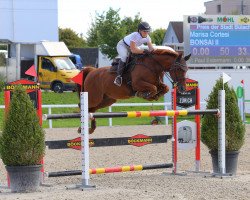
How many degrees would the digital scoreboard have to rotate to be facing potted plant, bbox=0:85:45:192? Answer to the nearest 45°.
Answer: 0° — it already faces it

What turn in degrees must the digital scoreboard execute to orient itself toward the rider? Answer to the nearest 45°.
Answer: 0° — it already faces them

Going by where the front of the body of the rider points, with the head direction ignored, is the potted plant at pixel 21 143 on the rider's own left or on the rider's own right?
on the rider's own right

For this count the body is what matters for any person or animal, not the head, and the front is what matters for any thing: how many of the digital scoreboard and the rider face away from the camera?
0

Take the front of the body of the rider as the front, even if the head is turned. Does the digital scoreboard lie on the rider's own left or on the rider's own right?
on the rider's own left

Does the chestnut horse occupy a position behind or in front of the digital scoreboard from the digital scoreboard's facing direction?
in front

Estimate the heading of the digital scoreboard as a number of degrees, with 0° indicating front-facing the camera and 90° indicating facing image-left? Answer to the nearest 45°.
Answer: approximately 0°

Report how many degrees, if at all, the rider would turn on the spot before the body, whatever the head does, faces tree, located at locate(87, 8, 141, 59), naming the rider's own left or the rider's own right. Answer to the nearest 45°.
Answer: approximately 135° to the rider's own left

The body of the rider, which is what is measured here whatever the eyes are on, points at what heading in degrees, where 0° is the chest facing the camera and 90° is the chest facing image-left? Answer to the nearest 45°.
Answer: approximately 315°
